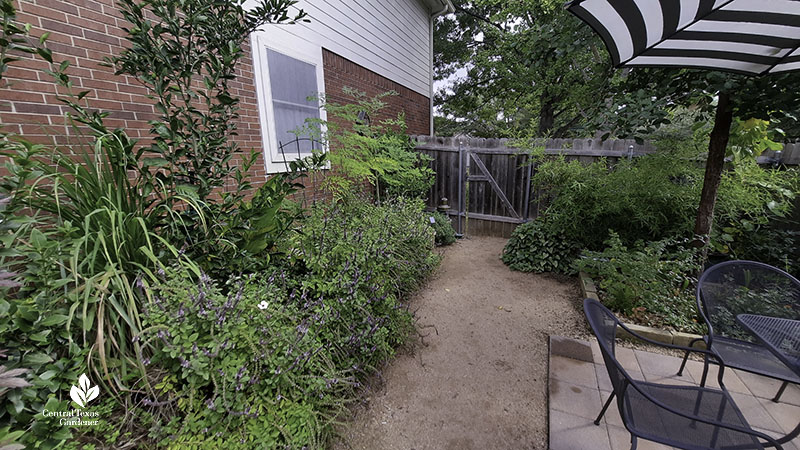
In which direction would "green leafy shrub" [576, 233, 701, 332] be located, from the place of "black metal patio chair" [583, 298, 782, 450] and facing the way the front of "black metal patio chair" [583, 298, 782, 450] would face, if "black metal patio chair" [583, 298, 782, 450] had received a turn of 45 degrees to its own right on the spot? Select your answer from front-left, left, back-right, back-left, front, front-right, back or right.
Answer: back-left

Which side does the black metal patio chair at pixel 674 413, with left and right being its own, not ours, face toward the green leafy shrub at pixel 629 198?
left

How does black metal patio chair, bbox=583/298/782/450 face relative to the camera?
to the viewer's right

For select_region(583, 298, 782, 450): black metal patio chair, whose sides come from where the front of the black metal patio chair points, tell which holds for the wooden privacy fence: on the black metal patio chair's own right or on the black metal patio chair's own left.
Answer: on the black metal patio chair's own left

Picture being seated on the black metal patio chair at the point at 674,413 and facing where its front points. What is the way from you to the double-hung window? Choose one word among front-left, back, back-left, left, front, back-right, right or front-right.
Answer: back

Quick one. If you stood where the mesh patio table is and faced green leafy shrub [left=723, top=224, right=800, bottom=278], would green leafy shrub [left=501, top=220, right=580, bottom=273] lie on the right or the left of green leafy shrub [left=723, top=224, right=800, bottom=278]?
left

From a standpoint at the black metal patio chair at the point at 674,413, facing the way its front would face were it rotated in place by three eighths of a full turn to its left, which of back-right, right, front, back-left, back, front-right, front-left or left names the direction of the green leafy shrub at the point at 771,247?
front-right

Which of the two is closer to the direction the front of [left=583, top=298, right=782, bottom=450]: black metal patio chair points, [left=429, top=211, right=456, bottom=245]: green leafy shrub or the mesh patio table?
the mesh patio table

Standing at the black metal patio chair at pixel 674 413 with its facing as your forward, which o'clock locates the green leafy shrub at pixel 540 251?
The green leafy shrub is roughly at 8 o'clock from the black metal patio chair.
